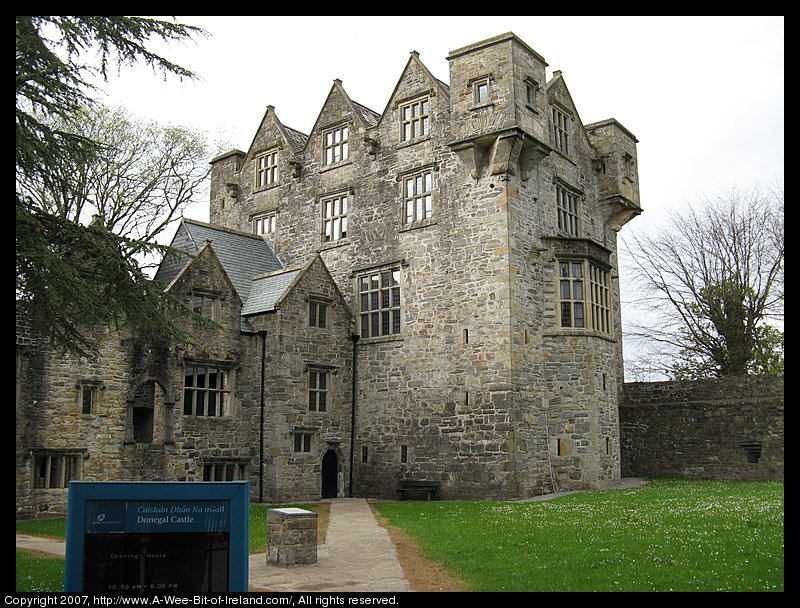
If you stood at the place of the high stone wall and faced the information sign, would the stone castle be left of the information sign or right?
right

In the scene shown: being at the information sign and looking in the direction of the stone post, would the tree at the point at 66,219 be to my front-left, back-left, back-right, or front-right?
front-left

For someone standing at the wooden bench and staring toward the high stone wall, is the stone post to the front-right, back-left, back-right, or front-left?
back-right

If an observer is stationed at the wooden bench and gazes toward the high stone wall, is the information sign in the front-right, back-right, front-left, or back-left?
back-right

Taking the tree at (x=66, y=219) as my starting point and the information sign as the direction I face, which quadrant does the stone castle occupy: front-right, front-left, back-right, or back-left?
back-left

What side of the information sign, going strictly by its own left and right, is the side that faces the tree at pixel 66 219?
back

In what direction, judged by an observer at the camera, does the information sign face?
facing the viewer

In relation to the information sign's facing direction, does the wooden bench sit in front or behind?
behind

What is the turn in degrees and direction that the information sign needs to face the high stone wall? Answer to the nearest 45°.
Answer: approximately 135° to its left

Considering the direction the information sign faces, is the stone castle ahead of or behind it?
behind
